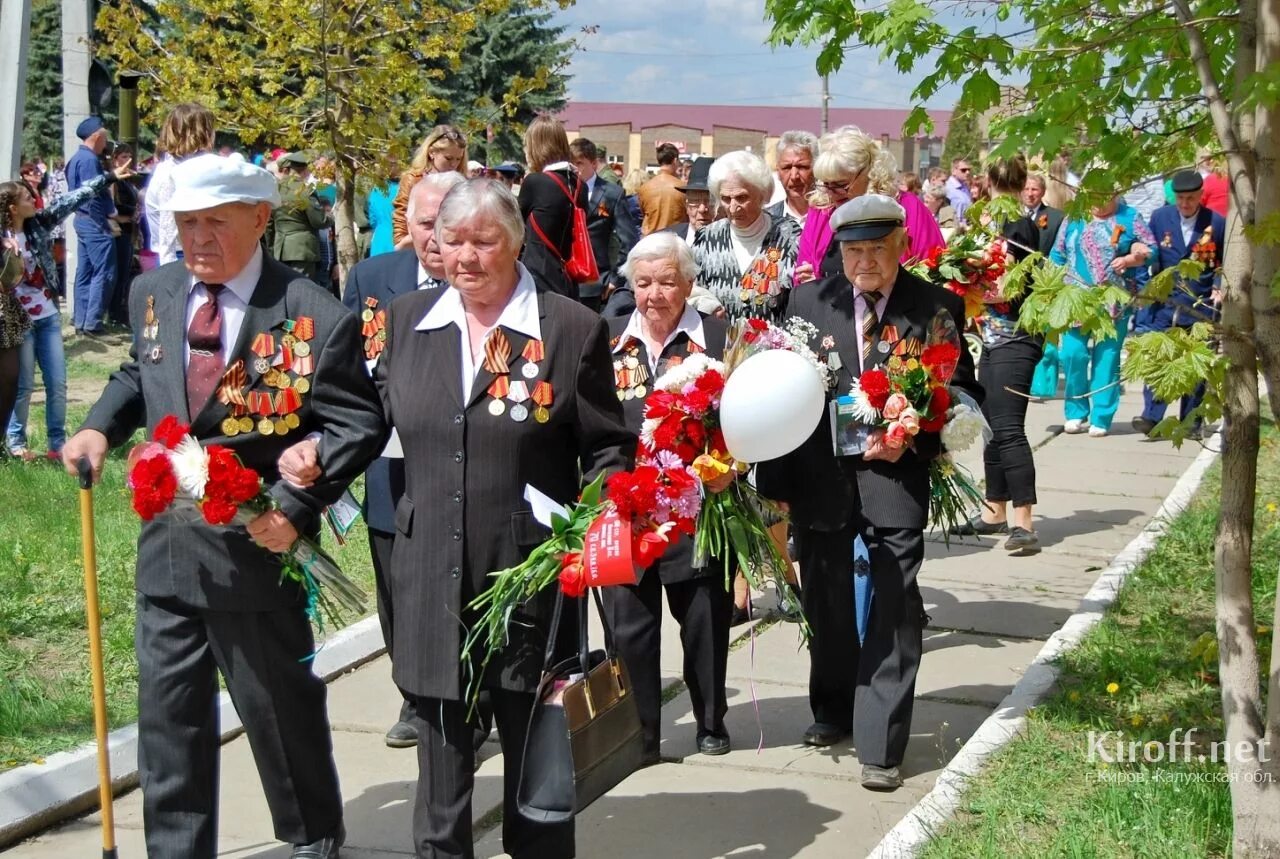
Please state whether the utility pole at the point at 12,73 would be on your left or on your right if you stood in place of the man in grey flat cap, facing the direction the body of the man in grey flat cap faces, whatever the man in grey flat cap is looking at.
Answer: on your right

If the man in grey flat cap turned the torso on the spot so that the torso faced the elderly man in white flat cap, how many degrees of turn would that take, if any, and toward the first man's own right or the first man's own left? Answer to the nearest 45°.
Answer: approximately 45° to the first man's own right

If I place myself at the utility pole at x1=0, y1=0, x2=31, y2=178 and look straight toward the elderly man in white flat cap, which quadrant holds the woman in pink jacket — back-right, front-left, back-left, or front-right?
front-left

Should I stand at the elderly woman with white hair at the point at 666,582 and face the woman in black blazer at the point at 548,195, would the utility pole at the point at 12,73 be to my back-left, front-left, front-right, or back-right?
front-left

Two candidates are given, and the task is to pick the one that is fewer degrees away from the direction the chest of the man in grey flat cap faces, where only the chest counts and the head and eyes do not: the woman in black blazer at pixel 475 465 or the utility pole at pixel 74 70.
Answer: the woman in black blazer

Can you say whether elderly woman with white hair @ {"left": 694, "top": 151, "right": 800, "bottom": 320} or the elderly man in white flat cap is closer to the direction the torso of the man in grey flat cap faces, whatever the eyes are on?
the elderly man in white flat cap

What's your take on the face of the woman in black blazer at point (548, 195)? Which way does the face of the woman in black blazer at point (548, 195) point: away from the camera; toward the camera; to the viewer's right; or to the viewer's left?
away from the camera

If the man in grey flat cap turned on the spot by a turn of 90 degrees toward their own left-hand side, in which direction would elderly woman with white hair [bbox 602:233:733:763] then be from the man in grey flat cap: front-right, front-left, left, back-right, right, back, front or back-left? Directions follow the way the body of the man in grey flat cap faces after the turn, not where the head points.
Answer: back

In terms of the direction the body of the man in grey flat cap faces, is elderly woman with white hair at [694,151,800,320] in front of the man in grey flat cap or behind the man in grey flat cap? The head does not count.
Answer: behind

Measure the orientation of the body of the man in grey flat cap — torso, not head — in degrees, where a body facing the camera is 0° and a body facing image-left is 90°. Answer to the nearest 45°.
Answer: approximately 0°

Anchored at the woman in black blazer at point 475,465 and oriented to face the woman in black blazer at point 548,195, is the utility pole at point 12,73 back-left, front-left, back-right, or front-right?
front-left

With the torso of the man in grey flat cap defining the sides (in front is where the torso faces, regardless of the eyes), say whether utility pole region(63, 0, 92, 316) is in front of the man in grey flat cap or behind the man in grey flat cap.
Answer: behind

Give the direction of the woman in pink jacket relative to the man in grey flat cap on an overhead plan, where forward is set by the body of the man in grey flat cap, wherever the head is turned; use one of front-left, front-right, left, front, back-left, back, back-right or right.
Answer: back

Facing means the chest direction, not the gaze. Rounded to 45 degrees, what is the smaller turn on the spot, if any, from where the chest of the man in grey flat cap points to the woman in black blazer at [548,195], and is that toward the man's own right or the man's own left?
approximately 135° to the man's own right

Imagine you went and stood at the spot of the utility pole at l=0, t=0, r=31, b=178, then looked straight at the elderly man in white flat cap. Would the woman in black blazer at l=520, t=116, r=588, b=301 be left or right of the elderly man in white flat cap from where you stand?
left
